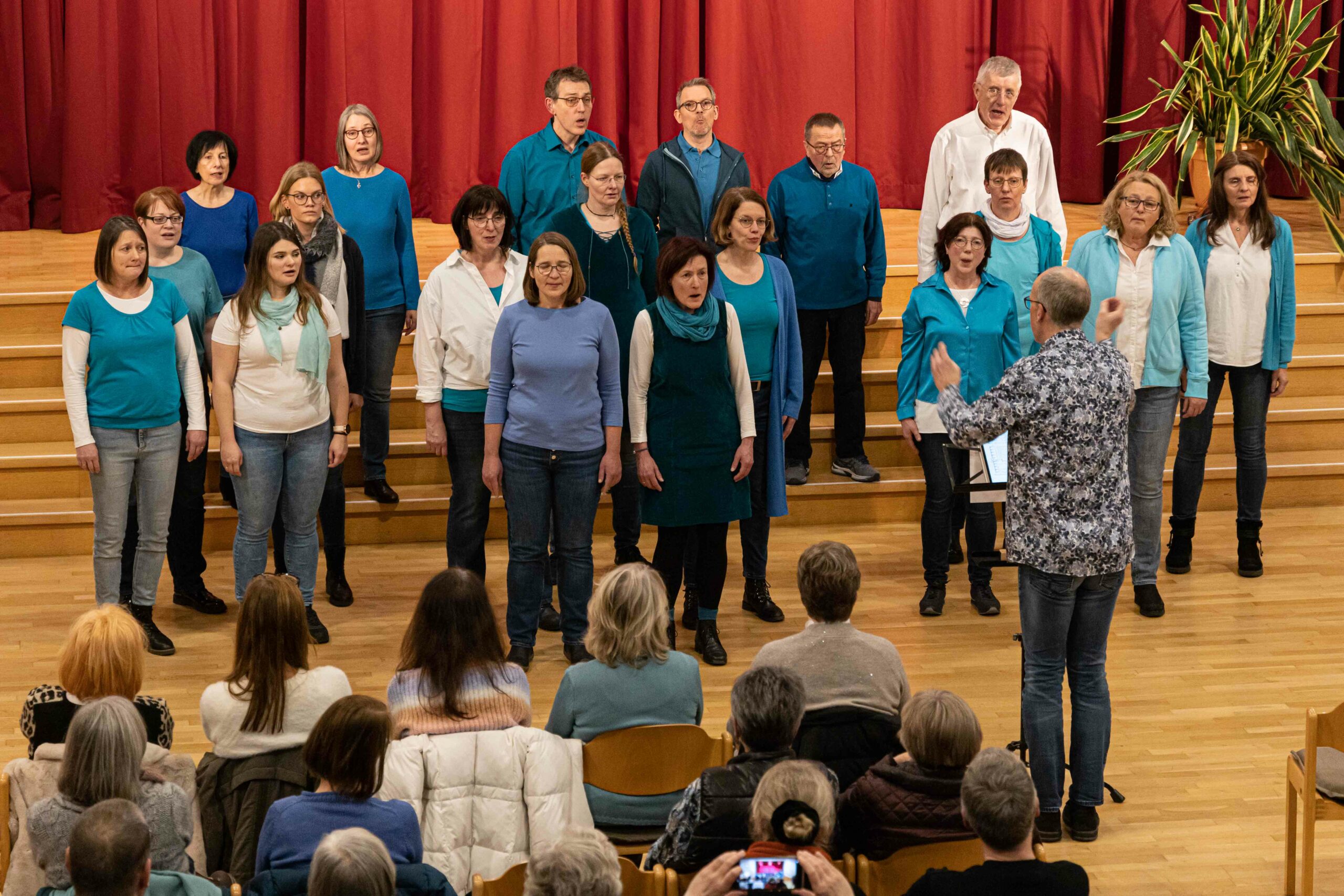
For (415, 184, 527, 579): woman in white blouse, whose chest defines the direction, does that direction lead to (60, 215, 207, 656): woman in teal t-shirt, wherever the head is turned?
no

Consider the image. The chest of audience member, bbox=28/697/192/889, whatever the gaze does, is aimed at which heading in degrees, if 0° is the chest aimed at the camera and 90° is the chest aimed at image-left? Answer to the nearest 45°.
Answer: approximately 180°

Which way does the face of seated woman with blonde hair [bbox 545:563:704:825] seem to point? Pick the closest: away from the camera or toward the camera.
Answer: away from the camera

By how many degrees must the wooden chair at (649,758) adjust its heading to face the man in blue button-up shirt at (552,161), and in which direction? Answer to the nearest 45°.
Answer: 0° — it already faces them

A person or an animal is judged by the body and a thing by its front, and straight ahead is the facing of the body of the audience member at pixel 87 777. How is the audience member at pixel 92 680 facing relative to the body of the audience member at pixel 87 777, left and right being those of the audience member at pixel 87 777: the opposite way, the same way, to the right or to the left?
the same way

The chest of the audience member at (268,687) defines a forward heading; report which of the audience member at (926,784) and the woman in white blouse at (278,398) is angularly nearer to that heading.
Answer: the woman in white blouse

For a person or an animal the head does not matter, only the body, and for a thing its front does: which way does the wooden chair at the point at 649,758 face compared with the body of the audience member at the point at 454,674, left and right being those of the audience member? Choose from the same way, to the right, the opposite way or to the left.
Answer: the same way

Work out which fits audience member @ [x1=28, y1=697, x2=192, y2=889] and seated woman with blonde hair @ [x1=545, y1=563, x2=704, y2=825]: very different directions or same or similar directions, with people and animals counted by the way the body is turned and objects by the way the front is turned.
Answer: same or similar directions

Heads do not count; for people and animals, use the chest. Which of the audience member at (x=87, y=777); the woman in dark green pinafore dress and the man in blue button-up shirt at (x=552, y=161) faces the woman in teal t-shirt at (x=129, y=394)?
the audience member

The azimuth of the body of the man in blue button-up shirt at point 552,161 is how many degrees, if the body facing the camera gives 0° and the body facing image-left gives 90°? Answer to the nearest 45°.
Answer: approximately 315°

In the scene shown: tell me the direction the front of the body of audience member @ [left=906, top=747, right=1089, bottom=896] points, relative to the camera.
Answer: away from the camera

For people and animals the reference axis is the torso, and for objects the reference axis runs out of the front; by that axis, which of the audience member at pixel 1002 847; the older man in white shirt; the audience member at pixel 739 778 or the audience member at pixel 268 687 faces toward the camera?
the older man in white shirt

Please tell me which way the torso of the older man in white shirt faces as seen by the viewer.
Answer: toward the camera

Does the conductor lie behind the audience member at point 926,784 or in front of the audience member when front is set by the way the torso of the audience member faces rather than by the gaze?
in front

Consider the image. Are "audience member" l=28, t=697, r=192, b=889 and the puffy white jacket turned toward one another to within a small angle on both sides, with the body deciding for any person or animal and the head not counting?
no
